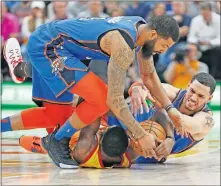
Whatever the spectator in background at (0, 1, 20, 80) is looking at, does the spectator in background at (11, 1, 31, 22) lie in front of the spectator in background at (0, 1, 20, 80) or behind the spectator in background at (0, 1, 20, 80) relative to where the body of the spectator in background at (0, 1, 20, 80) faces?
behind

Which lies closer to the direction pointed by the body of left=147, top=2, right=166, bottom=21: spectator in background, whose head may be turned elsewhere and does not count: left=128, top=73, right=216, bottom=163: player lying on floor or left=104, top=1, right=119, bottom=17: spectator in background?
the player lying on floor

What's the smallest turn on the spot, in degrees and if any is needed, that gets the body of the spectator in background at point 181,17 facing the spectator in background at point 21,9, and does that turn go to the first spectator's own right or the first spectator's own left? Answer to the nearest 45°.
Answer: approximately 90° to the first spectator's own right

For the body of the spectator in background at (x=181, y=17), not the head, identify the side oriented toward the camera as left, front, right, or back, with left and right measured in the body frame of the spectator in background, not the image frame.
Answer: front

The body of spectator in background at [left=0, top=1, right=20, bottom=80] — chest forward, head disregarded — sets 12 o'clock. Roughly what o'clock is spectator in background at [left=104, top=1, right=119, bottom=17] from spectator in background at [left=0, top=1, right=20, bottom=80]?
spectator in background at [left=104, top=1, right=119, bottom=17] is roughly at 9 o'clock from spectator in background at [left=0, top=1, right=20, bottom=80].

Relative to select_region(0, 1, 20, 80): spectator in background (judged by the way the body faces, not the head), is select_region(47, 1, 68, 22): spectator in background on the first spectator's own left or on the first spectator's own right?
on the first spectator's own left

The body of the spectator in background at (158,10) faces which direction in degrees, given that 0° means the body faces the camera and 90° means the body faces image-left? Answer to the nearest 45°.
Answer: approximately 0°

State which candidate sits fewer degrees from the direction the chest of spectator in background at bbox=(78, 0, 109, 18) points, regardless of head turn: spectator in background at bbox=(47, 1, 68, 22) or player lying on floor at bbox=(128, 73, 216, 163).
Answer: the player lying on floor
